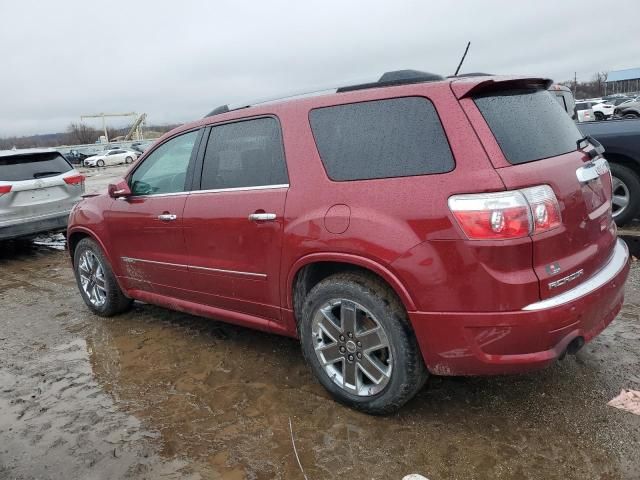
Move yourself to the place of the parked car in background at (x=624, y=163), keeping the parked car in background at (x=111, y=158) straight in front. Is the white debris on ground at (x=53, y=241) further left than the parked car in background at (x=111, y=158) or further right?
left

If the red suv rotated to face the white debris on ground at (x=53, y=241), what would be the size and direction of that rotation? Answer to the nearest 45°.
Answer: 0° — it already faces it

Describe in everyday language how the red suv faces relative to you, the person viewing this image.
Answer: facing away from the viewer and to the left of the viewer

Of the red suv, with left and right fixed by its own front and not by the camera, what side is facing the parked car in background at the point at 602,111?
right

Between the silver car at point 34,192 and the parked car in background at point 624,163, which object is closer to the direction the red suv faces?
the silver car

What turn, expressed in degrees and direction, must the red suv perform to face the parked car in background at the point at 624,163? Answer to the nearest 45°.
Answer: approximately 90° to its right

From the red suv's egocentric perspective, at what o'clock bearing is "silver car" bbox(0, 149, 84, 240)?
The silver car is roughly at 12 o'clock from the red suv.

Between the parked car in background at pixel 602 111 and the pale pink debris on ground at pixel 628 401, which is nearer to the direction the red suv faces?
the parked car in background
